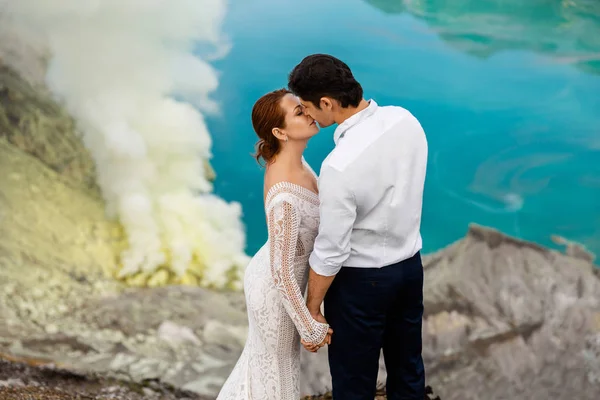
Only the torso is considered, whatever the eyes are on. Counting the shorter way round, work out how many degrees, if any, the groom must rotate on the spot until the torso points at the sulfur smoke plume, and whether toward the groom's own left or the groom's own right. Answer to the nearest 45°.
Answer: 0° — they already face it

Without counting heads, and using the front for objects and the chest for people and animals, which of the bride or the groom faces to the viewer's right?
the bride

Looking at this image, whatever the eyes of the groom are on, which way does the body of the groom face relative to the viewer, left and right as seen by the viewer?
facing away from the viewer and to the left of the viewer

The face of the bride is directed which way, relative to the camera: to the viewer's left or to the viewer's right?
to the viewer's right

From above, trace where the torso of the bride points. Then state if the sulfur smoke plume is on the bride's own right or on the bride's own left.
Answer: on the bride's own left

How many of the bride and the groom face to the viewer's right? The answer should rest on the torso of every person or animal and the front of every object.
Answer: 1

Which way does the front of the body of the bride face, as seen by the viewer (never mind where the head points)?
to the viewer's right
